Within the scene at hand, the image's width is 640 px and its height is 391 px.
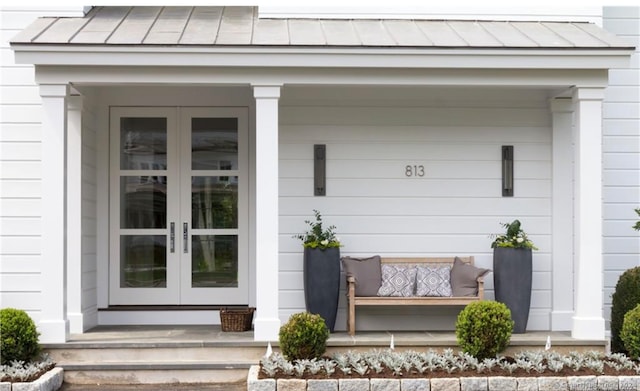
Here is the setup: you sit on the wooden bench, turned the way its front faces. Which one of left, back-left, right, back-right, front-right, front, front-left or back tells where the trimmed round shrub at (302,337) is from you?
front-right

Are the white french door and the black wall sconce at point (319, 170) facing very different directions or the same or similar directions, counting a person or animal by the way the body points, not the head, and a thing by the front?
same or similar directions

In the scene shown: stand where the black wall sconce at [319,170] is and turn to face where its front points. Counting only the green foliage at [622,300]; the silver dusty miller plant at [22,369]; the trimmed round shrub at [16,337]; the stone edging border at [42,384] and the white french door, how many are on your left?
1

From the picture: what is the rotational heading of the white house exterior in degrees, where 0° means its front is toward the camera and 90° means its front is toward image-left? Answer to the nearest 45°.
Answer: approximately 0°

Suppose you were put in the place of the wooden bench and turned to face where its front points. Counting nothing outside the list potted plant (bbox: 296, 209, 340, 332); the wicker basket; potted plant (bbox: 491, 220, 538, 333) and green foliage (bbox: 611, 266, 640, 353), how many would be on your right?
2

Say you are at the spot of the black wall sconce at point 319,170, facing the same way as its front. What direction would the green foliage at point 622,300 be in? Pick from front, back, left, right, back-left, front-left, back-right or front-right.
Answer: left

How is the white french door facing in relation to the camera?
toward the camera

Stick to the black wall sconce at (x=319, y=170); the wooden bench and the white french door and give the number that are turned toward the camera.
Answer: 3

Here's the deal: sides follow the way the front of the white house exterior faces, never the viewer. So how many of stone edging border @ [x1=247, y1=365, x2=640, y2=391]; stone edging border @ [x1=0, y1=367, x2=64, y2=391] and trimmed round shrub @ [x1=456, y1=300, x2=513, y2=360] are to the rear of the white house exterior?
0

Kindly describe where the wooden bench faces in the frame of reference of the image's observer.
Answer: facing the viewer

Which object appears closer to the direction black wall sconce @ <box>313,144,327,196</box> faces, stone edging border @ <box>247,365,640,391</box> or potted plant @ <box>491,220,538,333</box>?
the stone edging border

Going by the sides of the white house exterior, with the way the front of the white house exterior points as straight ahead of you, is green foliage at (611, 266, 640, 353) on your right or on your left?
on your left

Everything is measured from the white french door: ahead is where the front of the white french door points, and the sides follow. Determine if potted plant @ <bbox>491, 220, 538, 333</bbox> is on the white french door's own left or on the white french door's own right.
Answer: on the white french door's own left

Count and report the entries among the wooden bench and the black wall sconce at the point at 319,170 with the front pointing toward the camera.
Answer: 2

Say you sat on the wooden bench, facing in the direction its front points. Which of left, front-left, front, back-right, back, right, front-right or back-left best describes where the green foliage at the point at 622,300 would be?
left

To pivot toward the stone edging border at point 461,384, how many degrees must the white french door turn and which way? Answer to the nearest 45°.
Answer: approximately 45° to its left
